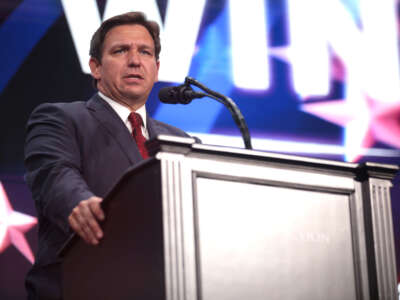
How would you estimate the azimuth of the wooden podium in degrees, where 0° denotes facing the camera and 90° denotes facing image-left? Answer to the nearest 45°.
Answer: approximately 315°

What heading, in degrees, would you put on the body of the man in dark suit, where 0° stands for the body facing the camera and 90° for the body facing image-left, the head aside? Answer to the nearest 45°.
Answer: approximately 315°

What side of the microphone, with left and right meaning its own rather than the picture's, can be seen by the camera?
left

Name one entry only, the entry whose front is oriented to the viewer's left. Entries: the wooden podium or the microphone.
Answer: the microphone

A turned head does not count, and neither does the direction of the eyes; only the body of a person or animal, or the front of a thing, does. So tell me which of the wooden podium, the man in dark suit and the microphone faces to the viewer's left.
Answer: the microphone

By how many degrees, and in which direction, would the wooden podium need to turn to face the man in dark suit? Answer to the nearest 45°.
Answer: approximately 180°
